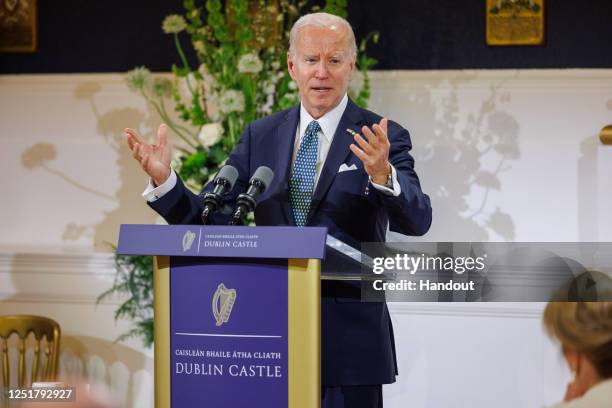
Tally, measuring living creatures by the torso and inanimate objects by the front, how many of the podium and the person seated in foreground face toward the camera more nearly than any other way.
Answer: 1

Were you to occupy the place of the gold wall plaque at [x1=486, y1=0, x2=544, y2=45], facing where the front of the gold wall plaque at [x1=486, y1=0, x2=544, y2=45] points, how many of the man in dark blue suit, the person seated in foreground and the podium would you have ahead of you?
3

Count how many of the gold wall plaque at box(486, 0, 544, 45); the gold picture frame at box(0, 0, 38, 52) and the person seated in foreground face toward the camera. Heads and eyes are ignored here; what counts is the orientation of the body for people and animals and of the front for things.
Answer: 2

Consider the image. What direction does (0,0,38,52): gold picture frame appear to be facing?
toward the camera

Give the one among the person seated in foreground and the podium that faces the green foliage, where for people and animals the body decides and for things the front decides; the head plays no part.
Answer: the person seated in foreground

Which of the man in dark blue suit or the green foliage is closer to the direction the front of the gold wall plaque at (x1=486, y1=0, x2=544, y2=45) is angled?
the man in dark blue suit

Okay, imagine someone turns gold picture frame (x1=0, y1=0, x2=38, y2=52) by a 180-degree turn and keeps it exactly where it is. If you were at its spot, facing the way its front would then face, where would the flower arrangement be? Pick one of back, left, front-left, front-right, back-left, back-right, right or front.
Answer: back-right

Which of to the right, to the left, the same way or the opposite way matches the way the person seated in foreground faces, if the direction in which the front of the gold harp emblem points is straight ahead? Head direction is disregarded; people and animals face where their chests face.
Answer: the opposite way

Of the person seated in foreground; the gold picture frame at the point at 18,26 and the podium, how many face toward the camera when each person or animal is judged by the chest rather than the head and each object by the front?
2

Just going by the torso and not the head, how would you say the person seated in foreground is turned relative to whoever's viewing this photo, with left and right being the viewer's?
facing away from the viewer and to the left of the viewer

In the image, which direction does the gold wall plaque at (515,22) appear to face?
toward the camera

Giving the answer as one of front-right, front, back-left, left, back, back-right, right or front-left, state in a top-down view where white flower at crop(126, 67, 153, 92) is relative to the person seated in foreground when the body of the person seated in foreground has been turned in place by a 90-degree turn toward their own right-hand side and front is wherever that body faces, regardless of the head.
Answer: left

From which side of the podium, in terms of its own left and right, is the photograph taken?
front

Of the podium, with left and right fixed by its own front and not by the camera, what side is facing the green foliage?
back

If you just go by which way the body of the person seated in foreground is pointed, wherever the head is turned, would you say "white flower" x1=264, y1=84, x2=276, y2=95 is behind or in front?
in front
